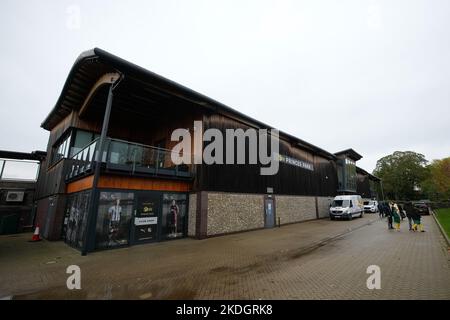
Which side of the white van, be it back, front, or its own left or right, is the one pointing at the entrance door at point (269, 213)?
front

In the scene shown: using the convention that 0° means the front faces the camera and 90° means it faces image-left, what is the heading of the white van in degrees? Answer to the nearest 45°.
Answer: approximately 45°
